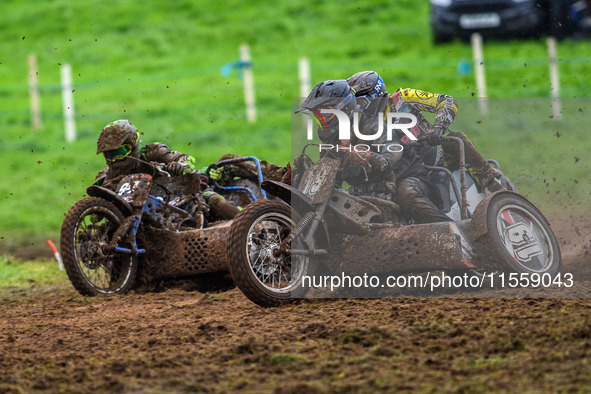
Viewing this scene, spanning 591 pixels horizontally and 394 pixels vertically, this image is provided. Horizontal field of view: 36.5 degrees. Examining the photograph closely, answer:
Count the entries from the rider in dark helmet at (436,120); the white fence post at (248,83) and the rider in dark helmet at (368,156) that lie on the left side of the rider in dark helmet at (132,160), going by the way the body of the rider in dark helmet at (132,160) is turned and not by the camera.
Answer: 2

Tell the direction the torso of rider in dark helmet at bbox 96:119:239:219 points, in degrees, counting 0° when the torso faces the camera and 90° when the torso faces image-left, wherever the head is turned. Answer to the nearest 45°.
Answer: approximately 45°

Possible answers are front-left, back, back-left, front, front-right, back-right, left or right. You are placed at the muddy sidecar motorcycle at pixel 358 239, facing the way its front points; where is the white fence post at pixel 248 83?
back-right

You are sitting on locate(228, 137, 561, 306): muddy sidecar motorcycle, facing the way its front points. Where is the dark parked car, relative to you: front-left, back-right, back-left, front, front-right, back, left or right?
back-right

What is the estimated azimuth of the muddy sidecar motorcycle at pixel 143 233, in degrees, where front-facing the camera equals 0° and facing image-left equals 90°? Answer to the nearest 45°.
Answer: approximately 45°

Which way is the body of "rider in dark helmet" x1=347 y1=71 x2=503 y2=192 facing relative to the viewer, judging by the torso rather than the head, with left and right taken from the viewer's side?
facing to the left of the viewer

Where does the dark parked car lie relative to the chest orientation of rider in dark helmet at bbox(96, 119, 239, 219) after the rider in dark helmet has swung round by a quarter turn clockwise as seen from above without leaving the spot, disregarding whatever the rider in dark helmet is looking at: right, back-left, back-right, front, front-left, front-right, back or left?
right

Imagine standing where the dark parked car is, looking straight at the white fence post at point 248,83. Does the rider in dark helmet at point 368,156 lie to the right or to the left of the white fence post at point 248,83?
left

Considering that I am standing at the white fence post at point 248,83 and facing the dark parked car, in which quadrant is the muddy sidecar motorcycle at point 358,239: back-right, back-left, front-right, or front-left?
back-right

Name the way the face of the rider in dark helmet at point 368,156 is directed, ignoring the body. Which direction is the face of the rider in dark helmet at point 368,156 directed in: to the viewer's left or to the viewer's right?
to the viewer's left

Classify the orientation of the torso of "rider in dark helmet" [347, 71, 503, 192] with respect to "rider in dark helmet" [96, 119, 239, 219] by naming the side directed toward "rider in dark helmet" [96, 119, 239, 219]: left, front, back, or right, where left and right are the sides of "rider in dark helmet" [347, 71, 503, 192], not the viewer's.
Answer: front

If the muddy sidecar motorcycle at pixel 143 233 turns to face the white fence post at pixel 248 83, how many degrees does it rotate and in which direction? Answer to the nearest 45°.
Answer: approximately 135° to its right
